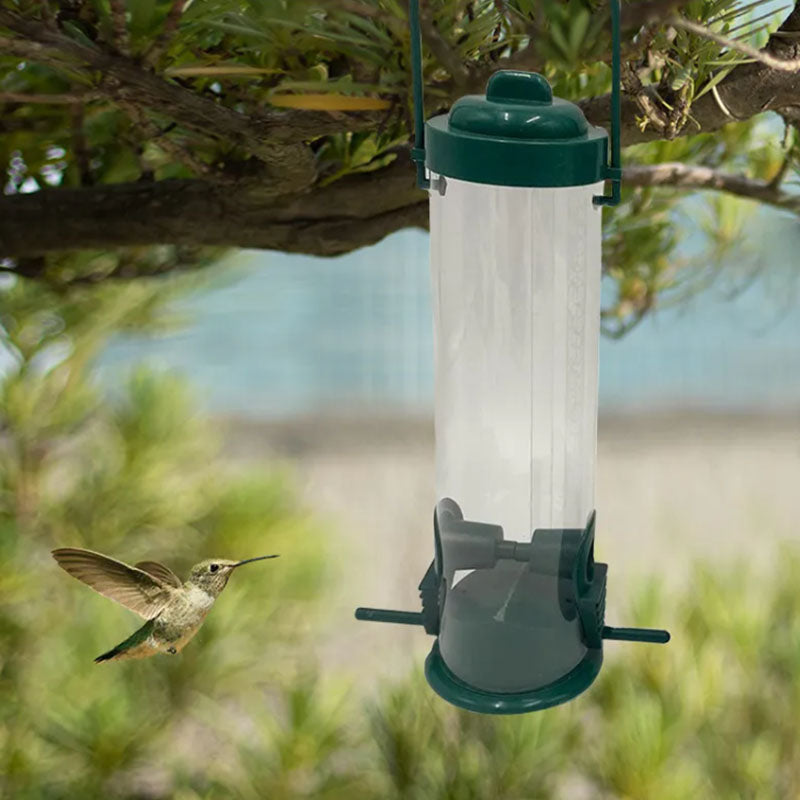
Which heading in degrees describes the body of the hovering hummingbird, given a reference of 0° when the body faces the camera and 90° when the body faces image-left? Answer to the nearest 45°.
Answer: approximately 270°
